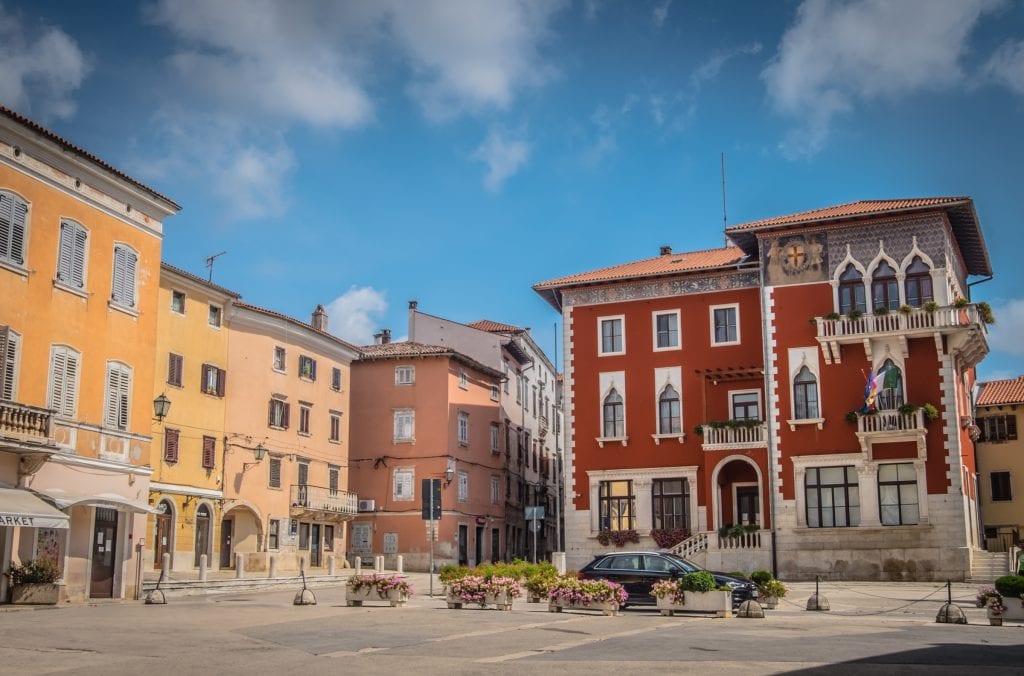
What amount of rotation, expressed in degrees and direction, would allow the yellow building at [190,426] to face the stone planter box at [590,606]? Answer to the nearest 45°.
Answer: approximately 45° to its right

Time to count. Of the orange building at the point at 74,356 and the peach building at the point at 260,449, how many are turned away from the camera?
0

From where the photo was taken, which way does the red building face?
toward the camera

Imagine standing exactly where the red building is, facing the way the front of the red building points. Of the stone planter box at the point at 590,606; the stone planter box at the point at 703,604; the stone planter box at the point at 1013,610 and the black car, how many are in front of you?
4

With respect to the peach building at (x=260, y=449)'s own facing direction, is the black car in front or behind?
in front

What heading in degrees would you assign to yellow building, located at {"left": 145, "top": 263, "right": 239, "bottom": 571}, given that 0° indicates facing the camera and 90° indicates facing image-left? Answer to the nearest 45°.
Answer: approximately 315°

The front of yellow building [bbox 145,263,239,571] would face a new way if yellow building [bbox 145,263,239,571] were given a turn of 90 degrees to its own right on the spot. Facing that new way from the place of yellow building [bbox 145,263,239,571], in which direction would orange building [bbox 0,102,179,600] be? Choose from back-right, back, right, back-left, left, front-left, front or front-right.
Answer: front-left

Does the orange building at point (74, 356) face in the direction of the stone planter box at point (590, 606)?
yes

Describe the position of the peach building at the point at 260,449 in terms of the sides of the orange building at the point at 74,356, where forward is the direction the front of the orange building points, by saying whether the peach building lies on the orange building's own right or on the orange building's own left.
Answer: on the orange building's own left

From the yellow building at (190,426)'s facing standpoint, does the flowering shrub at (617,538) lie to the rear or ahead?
ahead

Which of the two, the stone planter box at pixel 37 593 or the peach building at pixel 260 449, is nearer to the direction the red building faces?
the stone planter box

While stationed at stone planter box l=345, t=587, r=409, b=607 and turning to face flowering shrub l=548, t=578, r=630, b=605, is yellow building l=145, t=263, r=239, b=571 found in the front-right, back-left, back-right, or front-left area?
back-left

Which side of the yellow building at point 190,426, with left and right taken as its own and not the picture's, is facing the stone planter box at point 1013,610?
front

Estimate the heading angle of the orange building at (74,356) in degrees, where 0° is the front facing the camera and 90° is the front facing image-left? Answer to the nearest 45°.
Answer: approximately 315°

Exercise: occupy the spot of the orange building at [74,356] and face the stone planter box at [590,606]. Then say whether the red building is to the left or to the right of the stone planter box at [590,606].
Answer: left

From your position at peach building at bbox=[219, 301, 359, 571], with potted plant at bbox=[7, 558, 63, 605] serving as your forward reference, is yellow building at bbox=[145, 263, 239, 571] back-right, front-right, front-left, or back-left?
front-right

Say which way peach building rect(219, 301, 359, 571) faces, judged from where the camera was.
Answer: facing the viewer and to the right of the viewer

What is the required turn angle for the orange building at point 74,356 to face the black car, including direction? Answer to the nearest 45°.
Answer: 0° — it already faces it

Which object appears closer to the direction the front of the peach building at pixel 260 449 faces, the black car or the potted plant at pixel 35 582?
the black car

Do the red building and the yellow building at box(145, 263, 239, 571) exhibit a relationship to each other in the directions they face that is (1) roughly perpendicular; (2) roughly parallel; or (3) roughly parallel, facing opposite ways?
roughly perpendicular

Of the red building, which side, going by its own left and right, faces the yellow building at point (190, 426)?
right
